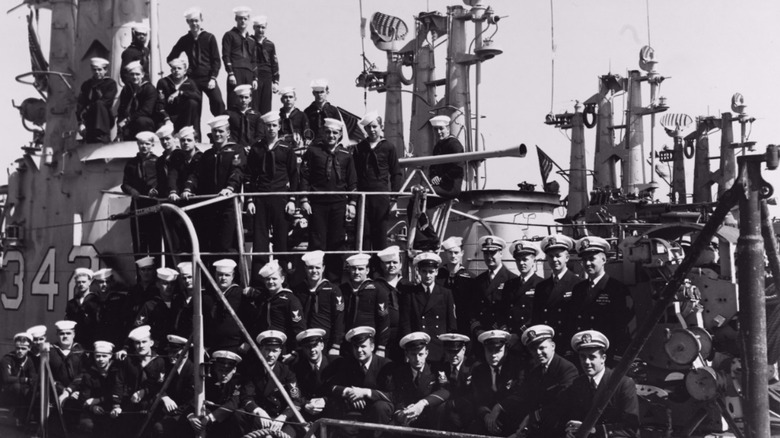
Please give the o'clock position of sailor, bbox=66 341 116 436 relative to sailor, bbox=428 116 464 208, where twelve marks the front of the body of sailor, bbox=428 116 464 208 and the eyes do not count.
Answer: sailor, bbox=66 341 116 436 is roughly at 1 o'clock from sailor, bbox=428 116 464 208.

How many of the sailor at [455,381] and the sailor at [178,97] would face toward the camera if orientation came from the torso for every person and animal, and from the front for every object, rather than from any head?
2

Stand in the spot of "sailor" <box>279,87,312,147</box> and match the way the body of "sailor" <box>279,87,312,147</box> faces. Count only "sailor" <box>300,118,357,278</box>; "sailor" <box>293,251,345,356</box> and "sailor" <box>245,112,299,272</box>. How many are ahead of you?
3

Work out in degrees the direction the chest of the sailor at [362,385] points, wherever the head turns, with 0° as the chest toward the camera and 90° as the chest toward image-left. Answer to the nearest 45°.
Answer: approximately 0°

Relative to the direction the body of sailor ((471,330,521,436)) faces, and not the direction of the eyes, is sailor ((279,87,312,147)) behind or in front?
behind

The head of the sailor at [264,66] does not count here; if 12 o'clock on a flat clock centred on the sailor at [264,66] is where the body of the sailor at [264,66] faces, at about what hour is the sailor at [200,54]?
the sailor at [200,54] is roughly at 2 o'clock from the sailor at [264,66].

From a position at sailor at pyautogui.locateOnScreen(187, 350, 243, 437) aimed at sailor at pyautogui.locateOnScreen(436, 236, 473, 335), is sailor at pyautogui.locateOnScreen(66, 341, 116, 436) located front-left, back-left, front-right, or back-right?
back-left
